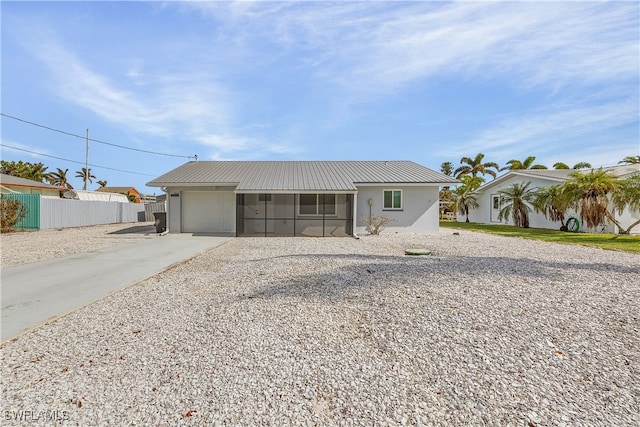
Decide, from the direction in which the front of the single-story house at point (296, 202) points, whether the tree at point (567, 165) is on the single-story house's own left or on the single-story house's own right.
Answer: on the single-story house's own left

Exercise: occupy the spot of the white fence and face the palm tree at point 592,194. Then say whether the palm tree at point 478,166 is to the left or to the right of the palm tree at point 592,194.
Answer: left

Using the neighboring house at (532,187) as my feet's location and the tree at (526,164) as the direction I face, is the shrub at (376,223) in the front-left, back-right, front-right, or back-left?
back-left

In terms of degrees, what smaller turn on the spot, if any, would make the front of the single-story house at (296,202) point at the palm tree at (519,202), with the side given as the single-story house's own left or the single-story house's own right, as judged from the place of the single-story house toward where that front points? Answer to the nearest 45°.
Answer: approximately 90° to the single-story house's own left

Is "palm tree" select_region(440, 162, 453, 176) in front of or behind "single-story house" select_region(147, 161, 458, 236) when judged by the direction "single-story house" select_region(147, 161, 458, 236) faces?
behind

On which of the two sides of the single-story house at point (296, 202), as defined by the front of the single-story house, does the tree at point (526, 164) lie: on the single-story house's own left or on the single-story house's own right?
on the single-story house's own left

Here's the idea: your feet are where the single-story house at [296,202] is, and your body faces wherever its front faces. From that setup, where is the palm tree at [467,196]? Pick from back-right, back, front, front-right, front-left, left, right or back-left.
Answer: back-left

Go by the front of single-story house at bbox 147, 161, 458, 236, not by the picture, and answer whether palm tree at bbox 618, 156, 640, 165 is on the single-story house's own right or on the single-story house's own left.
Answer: on the single-story house's own left

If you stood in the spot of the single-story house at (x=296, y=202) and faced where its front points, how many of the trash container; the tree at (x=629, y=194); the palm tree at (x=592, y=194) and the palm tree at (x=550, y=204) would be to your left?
3

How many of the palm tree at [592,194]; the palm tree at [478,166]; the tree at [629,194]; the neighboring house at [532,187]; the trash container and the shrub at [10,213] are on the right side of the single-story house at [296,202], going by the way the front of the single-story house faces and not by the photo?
2

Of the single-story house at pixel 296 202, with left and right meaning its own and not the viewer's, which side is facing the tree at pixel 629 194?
left

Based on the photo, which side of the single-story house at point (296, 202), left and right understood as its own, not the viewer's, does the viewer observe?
front

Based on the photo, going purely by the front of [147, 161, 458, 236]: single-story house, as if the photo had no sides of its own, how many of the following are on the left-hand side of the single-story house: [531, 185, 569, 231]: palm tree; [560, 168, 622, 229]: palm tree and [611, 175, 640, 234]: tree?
3
